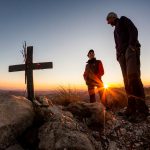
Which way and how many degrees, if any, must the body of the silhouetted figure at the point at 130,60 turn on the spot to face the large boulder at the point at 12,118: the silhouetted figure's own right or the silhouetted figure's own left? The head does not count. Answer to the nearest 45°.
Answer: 0° — they already face it

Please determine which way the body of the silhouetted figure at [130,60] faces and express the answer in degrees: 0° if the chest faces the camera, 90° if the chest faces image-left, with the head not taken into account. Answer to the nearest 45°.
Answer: approximately 45°
